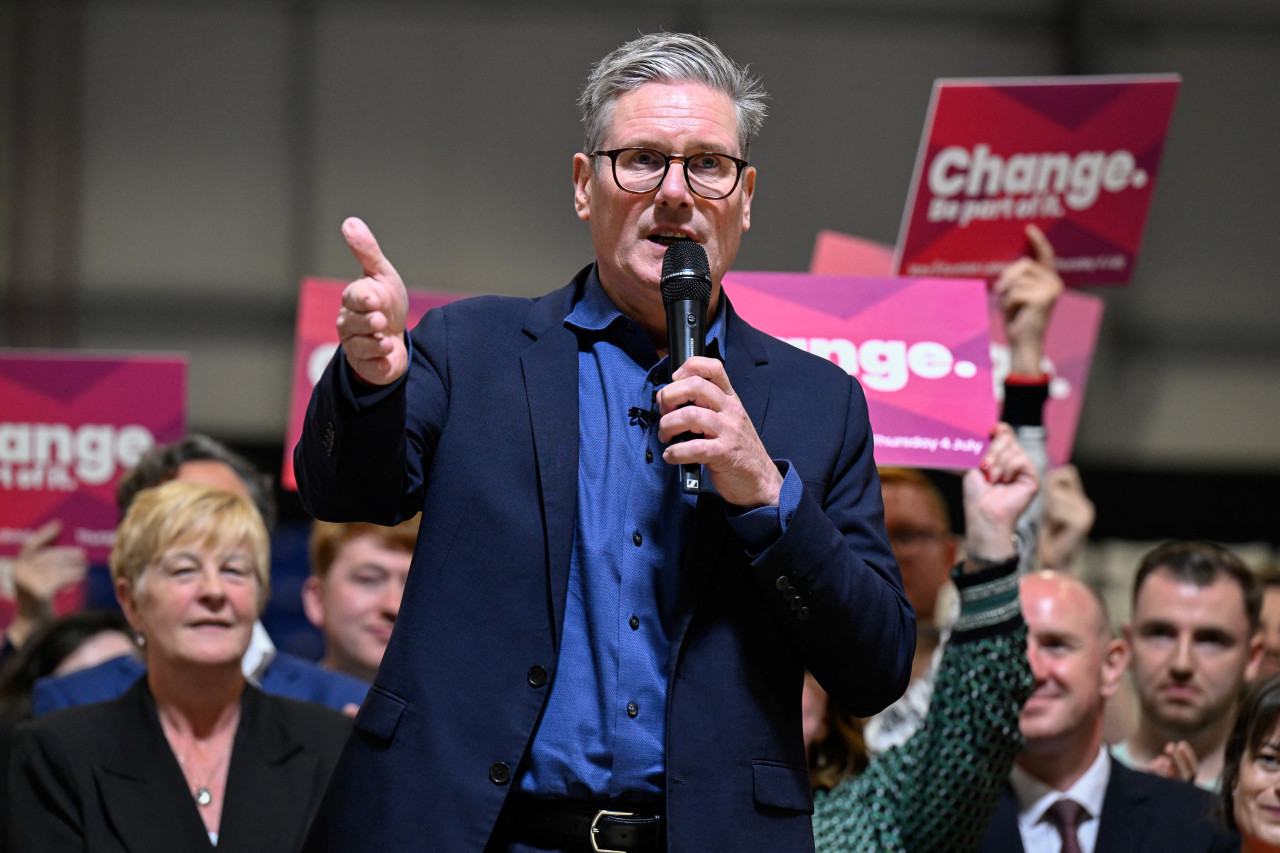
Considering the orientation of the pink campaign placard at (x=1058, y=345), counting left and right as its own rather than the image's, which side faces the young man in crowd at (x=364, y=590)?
right

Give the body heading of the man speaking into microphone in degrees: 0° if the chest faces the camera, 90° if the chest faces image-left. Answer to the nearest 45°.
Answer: approximately 0°

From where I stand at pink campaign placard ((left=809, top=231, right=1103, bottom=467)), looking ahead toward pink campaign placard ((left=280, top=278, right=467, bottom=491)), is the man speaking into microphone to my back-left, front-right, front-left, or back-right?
front-left

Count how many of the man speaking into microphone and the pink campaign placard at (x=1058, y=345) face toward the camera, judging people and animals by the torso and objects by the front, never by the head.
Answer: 2

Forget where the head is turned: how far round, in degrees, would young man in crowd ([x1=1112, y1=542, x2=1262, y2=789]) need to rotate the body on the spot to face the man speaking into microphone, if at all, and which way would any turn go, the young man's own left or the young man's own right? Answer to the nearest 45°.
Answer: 0° — they already face them

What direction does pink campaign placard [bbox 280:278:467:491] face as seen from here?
toward the camera

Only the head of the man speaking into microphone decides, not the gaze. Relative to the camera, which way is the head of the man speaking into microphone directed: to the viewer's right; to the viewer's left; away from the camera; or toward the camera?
toward the camera

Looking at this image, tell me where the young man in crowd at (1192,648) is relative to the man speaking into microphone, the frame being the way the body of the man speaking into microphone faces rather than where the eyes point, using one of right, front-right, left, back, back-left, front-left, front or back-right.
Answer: back-left

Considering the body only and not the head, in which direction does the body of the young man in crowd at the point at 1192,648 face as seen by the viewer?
toward the camera

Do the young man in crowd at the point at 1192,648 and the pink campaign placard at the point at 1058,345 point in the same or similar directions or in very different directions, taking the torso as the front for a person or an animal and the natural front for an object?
same or similar directions

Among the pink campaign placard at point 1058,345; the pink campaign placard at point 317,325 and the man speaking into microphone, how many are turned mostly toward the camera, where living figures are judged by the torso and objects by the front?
3

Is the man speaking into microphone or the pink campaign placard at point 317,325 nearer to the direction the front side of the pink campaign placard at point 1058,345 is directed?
the man speaking into microphone

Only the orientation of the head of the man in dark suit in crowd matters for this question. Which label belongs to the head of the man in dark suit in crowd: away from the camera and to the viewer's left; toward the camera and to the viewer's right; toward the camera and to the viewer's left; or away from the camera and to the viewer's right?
toward the camera and to the viewer's left
